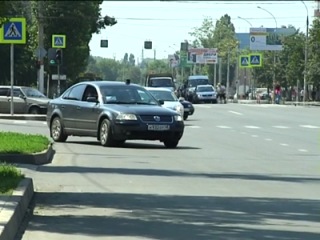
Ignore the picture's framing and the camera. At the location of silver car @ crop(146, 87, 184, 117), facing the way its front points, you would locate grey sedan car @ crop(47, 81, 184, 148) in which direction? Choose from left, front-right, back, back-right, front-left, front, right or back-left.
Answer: front-right

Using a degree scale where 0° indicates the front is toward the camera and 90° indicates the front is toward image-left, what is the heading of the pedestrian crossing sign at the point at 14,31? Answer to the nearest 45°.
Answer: approximately 0°

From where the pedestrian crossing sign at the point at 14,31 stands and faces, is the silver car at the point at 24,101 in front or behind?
behind

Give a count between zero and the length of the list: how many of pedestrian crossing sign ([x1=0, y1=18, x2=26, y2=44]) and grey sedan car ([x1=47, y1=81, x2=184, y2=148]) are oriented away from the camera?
0

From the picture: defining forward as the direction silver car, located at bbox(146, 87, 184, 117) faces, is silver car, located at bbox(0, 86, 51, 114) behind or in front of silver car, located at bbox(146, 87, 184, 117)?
behind

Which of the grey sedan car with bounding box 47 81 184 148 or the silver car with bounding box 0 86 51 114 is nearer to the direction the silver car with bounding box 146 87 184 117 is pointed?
the grey sedan car

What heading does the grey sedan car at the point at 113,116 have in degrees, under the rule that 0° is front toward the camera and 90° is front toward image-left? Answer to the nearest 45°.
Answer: approximately 315°

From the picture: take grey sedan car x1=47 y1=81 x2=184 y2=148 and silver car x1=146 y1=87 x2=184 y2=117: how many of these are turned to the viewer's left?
0

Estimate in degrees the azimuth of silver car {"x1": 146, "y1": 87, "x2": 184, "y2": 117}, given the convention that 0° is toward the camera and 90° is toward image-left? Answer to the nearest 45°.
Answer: approximately 315°
